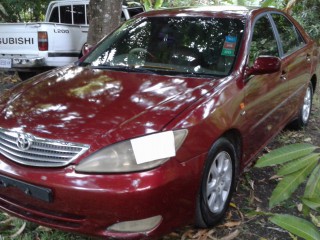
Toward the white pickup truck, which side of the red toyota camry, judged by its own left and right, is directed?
right

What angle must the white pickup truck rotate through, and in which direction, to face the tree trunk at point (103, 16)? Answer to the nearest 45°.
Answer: approximately 90° to its right

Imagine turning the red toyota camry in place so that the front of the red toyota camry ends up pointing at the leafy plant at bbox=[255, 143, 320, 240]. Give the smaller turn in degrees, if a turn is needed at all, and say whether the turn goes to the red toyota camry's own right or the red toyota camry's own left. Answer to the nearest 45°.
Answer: approximately 90° to the red toyota camry's own left

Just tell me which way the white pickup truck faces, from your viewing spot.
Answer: facing away from the viewer and to the right of the viewer

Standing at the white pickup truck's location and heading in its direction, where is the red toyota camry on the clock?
The red toyota camry is roughly at 4 o'clock from the white pickup truck.

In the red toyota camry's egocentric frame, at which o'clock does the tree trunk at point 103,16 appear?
The tree trunk is roughly at 4 o'clock from the red toyota camry.

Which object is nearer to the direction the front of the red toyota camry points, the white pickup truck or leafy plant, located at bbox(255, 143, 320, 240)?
the leafy plant

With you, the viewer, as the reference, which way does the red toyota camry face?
facing the viewer and to the left of the viewer

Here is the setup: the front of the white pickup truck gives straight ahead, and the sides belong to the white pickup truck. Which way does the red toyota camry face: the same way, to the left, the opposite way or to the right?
the opposite way
